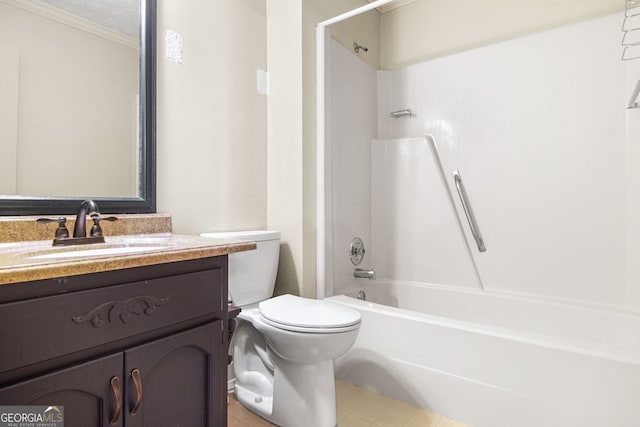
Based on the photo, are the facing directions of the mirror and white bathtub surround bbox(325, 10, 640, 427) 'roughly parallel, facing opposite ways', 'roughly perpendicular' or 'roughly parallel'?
roughly perpendicular

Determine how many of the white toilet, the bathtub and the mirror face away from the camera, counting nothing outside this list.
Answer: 0

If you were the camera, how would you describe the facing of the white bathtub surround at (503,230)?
facing the viewer and to the left of the viewer

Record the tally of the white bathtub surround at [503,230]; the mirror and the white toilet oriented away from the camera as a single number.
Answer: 0

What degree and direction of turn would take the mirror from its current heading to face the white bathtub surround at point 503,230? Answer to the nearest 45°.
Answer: approximately 90° to its left

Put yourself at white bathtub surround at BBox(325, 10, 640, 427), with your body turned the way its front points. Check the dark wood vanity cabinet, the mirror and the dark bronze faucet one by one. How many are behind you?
0

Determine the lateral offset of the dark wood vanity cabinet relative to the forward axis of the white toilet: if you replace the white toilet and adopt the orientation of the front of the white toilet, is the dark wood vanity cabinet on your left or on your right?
on your right

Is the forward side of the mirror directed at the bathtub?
no

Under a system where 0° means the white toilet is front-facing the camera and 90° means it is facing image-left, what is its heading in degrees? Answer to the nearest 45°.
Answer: approximately 315°

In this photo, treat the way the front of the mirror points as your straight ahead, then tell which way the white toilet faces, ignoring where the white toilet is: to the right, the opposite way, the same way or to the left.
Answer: the same way

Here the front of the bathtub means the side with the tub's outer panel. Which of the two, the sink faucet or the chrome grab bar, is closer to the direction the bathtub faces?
the sink faucet
